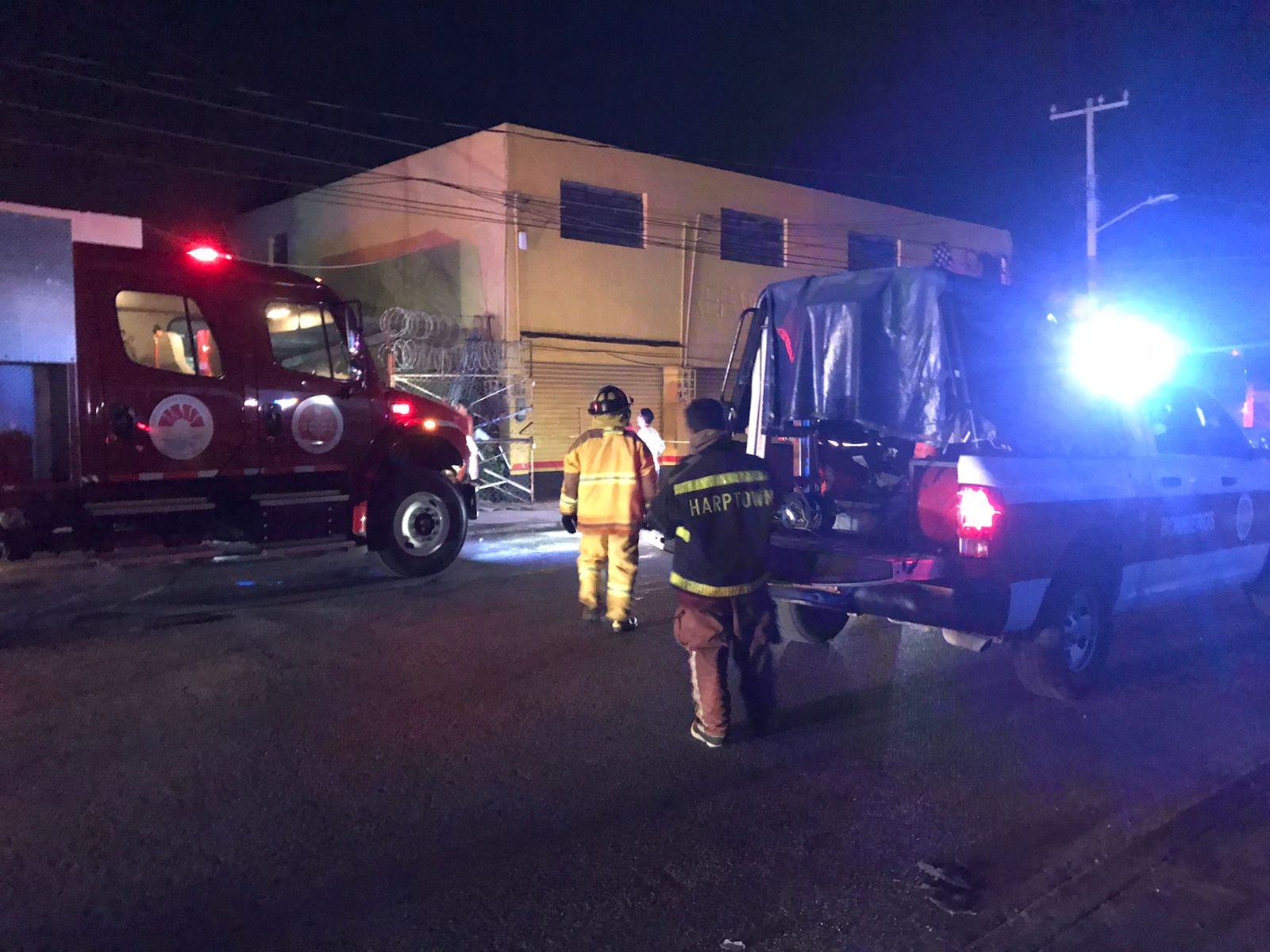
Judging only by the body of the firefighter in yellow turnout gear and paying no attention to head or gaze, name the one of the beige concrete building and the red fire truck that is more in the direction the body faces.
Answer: the beige concrete building

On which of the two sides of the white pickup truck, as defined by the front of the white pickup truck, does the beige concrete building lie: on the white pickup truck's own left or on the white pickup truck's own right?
on the white pickup truck's own left

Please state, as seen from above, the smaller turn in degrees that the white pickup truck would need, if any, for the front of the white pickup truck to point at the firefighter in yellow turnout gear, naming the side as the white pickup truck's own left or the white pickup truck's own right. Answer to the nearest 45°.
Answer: approximately 135° to the white pickup truck's own left

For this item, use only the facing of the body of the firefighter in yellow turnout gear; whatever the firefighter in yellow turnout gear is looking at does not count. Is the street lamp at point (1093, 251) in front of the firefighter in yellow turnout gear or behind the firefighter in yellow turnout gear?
in front

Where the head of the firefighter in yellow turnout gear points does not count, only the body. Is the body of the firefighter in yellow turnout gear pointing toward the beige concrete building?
yes

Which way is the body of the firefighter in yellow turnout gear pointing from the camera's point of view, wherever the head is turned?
away from the camera

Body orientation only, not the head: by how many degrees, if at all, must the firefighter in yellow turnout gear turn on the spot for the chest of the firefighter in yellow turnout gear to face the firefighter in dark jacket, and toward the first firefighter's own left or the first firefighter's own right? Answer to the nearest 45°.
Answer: approximately 180°

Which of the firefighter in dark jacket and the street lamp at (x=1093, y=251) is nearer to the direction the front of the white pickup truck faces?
the street lamp

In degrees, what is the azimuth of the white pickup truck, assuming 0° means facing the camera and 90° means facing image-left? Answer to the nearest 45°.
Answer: approximately 225°

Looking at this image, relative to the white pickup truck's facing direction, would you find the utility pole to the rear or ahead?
ahead
